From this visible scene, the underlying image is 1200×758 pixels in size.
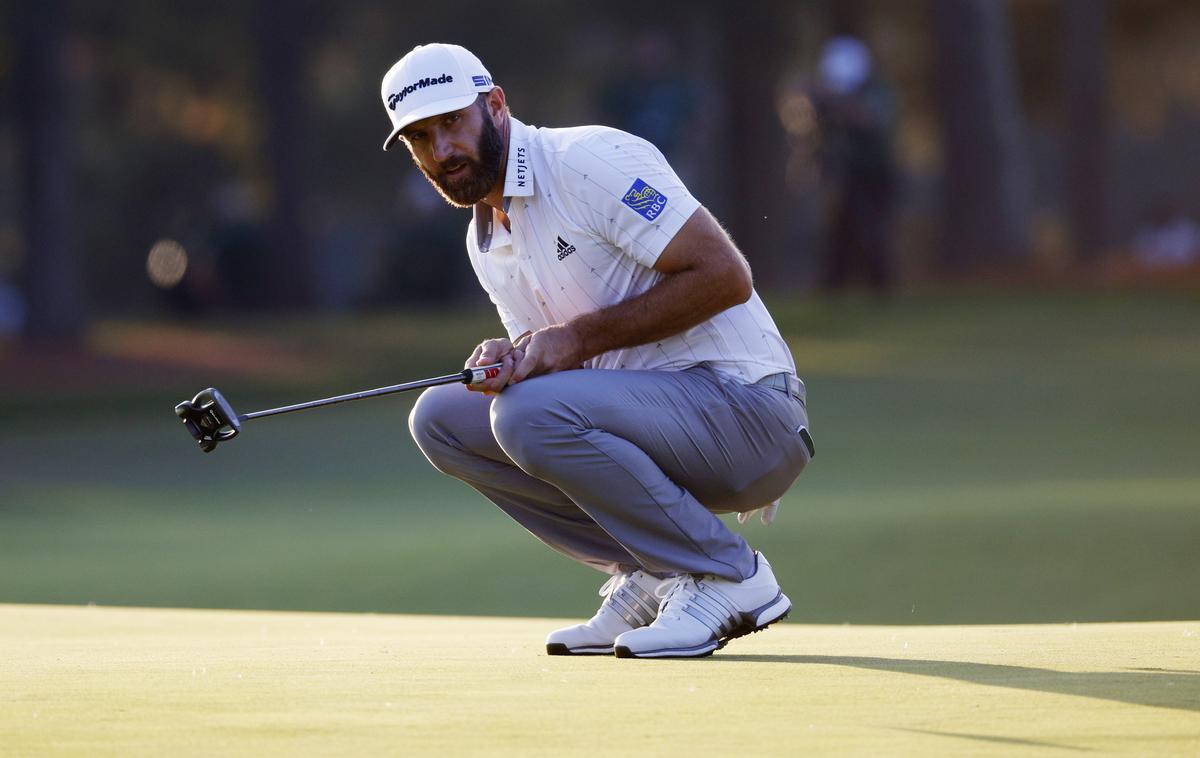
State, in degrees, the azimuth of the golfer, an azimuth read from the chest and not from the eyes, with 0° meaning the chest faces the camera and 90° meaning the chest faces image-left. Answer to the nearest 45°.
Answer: approximately 45°

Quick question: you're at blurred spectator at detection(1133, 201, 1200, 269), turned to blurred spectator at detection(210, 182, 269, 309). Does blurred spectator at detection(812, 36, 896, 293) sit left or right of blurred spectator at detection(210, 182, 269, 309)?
left

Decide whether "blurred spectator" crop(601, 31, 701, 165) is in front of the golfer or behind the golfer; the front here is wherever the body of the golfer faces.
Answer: behind

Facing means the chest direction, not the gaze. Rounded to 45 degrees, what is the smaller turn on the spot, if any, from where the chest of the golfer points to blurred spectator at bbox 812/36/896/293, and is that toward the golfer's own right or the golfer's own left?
approximately 135° to the golfer's own right

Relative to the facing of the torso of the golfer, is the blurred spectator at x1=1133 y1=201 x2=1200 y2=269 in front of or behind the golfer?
behind

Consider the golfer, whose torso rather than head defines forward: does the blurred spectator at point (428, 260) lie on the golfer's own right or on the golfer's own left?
on the golfer's own right
